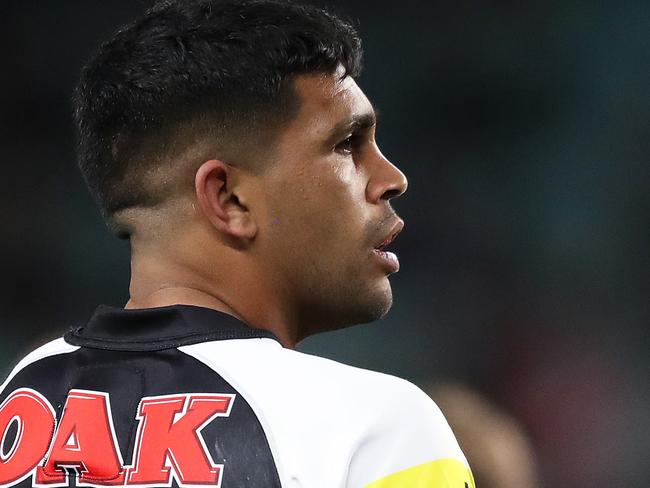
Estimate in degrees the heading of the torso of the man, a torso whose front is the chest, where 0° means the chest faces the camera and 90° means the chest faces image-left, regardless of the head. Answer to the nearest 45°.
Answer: approximately 225°

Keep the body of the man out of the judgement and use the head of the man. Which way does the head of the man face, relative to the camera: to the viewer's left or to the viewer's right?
to the viewer's right
